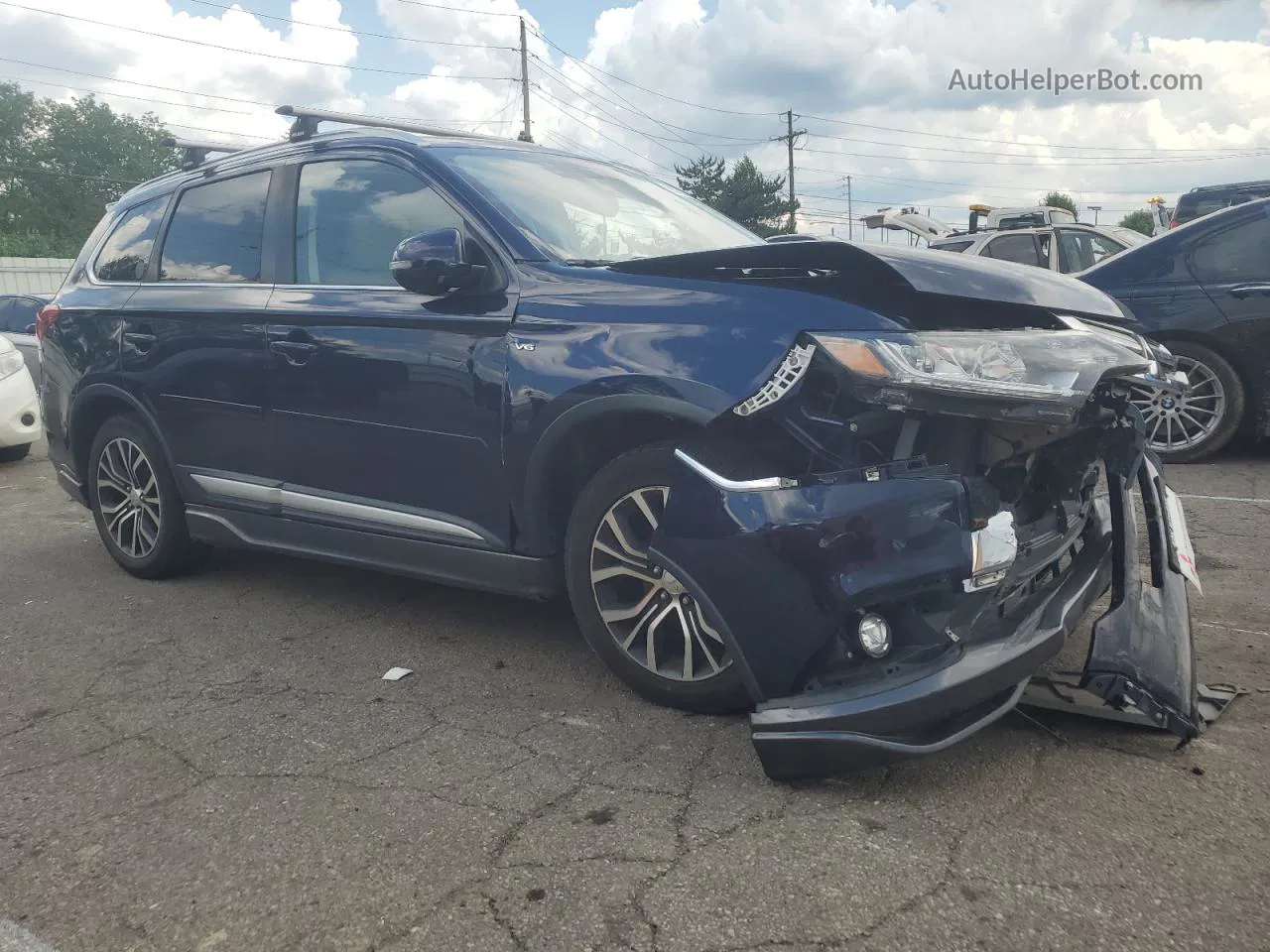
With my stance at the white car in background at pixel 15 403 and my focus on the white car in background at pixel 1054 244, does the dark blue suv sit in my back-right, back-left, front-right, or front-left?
front-right

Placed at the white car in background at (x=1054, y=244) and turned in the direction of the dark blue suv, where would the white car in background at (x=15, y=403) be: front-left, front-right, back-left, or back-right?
front-right

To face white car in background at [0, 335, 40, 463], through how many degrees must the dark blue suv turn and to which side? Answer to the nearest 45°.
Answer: approximately 180°

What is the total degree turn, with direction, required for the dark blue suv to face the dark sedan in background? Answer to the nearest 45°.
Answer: approximately 90° to its left

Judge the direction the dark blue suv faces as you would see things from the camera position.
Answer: facing the viewer and to the right of the viewer

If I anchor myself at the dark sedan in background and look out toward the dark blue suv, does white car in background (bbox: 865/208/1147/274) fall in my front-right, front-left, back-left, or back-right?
back-right
